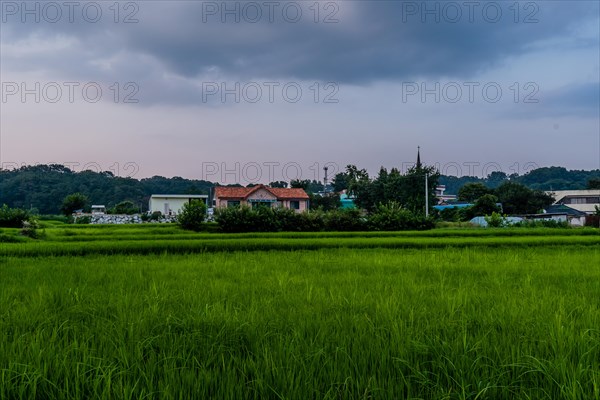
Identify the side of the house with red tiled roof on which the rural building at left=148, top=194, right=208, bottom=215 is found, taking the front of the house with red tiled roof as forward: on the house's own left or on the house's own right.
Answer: on the house's own right

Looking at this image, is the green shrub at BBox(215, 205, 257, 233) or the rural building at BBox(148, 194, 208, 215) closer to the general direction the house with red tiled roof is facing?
the green shrub

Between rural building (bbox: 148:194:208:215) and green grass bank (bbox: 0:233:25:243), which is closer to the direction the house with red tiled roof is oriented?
the green grass bank

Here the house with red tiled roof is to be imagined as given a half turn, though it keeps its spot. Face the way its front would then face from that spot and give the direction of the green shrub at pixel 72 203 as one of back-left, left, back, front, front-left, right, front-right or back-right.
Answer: left

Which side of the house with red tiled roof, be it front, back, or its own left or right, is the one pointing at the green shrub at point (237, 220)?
front

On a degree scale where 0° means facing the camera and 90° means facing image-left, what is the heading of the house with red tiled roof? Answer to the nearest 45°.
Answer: approximately 0°

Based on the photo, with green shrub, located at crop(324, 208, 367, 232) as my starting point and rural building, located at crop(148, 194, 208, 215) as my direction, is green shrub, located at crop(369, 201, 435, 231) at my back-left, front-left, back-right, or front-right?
back-right

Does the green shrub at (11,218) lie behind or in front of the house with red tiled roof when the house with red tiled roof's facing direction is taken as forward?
in front
